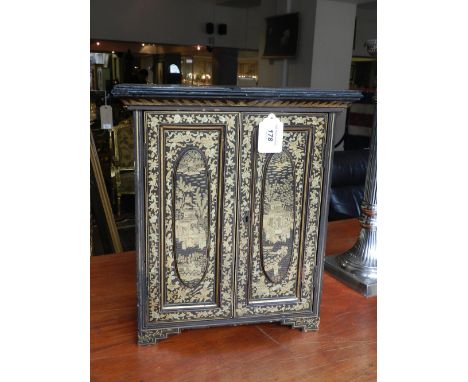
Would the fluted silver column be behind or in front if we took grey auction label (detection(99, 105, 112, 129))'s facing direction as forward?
in front

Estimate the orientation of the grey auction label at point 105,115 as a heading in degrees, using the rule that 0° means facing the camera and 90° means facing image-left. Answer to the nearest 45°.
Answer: approximately 0°

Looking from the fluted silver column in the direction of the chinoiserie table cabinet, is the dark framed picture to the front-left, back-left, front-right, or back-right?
back-right

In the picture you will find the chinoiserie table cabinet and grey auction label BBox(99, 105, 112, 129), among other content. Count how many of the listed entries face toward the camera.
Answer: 2

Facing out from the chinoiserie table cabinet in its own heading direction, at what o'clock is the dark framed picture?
The dark framed picture is roughly at 6 o'clock from the chinoiserie table cabinet.

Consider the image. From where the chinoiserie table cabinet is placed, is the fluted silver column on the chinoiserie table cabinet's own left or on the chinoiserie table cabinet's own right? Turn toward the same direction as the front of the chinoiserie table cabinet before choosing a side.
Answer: on the chinoiserie table cabinet's own left

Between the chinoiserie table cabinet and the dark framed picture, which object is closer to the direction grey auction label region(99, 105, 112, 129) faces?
the chinoiserie table cabinet

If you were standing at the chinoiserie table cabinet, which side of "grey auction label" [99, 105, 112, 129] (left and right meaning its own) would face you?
front

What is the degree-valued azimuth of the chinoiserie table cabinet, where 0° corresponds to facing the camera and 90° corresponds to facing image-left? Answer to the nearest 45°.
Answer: approximately 0°

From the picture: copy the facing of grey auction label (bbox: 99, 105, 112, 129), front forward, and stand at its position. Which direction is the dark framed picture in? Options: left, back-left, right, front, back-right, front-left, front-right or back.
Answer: back-left
